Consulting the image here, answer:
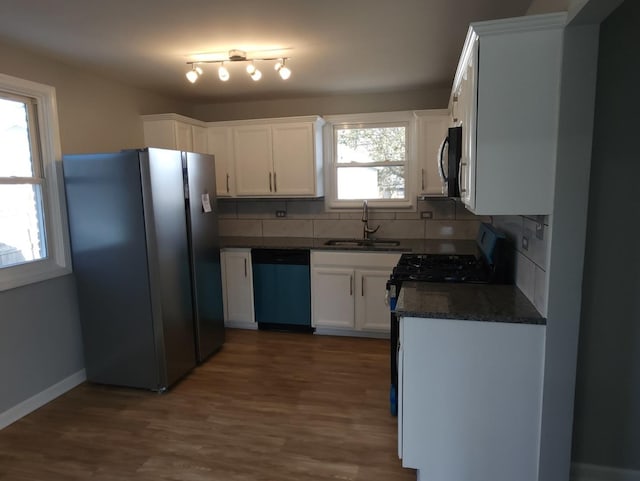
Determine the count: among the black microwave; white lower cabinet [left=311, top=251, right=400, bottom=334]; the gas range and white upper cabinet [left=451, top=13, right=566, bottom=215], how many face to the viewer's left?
3

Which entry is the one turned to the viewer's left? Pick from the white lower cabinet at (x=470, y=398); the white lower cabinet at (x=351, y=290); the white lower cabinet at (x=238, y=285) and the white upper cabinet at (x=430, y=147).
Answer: the white lower cabinet at (x=470, y=398)

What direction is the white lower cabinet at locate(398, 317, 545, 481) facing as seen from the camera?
to the viewer's left
